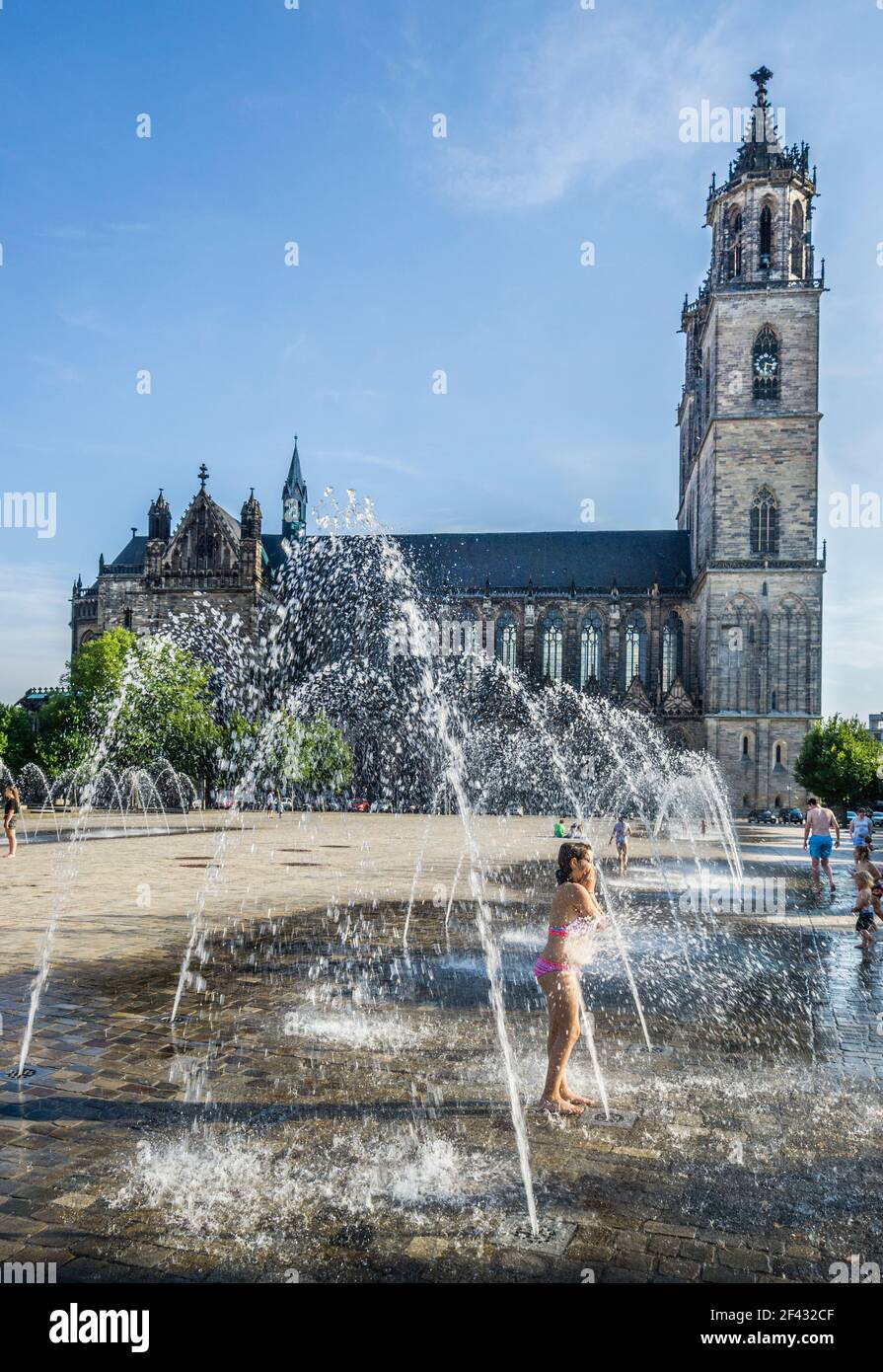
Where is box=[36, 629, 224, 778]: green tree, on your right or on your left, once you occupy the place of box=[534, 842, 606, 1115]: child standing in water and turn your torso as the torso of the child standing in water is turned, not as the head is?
on your left

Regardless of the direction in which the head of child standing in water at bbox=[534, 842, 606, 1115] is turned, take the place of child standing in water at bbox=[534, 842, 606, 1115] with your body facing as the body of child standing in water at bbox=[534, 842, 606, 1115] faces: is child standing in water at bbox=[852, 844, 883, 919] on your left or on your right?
on your left

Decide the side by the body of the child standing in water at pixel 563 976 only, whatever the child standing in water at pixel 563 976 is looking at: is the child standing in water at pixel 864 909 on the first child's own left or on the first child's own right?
on the first child's own left

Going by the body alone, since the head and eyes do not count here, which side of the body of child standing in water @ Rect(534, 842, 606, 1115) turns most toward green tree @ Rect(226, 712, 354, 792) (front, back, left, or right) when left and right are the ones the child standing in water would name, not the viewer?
left

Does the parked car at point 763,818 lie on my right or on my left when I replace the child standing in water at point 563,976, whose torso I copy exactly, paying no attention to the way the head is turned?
on my left

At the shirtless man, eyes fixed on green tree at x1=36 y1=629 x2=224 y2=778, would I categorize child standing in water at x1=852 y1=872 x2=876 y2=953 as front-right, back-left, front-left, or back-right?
back-left

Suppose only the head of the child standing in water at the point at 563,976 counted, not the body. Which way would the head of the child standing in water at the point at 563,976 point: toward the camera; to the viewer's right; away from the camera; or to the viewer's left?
to the viewer's right

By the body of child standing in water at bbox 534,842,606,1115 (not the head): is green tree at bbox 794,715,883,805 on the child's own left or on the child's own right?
on the child's own left

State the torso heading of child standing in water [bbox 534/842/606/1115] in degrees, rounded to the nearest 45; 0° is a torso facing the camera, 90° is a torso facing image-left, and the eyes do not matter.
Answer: approximately 270°

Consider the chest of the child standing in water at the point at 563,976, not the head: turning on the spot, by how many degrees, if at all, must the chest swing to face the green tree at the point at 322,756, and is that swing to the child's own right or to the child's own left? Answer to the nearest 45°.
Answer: approximately 90° to the child's own left
